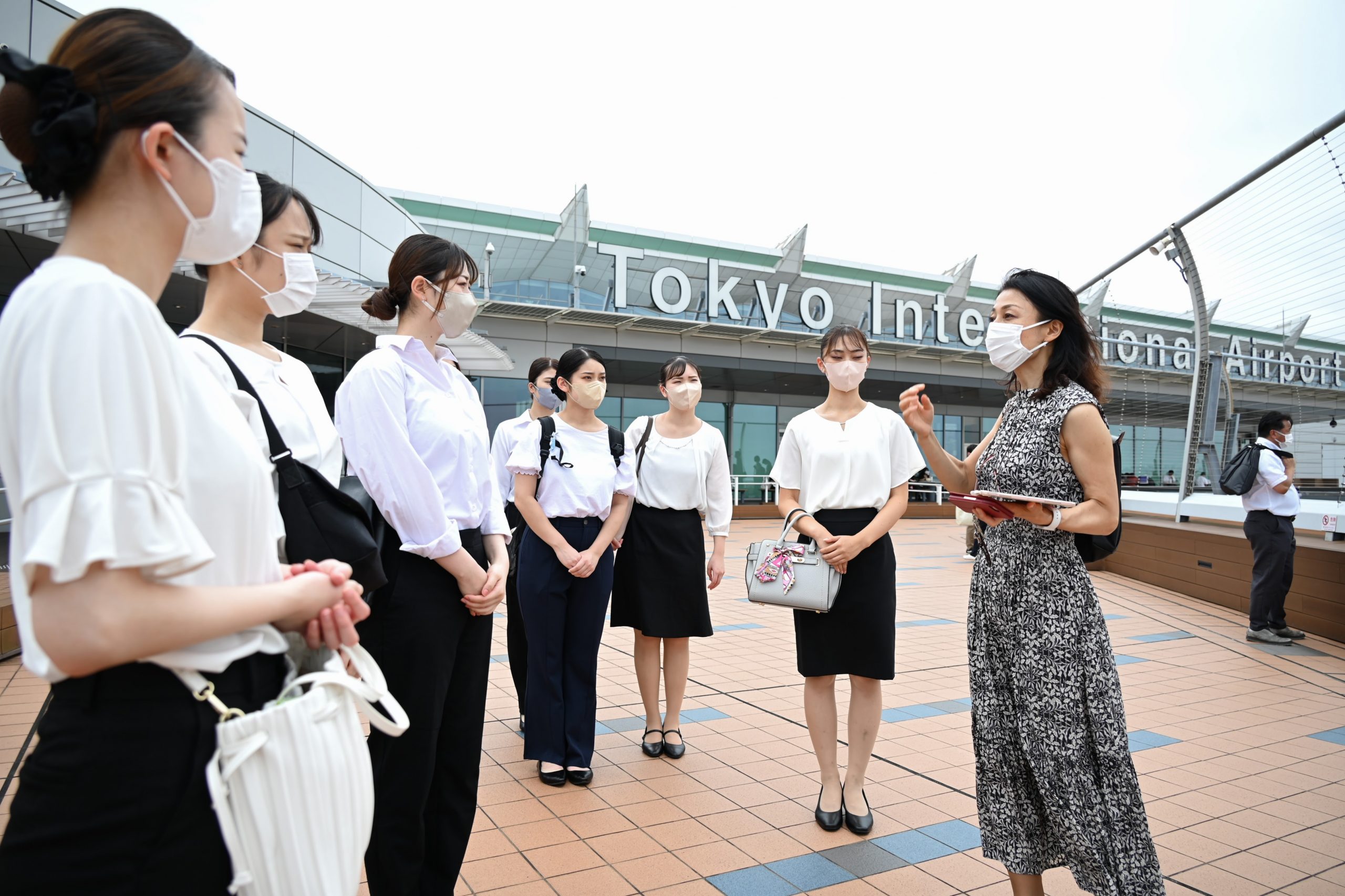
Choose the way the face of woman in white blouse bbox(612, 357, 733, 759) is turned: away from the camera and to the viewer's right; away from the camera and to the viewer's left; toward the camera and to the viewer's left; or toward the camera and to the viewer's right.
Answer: toward the camera and to the viewer's right

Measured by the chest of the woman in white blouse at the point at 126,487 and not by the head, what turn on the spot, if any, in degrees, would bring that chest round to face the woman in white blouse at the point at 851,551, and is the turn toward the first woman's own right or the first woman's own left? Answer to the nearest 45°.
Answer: approximately 45° to the first woman's own left

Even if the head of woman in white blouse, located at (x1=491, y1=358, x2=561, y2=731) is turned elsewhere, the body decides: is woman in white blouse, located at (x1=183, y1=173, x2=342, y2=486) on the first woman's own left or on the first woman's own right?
on the first woman's own right

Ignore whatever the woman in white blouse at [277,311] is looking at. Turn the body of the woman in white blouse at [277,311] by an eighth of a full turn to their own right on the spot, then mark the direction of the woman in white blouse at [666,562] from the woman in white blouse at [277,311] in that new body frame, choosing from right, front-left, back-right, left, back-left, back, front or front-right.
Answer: back-left

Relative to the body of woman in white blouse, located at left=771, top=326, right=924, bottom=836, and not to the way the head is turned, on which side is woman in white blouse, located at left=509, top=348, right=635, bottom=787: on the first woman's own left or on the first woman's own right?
on the first woman's own right

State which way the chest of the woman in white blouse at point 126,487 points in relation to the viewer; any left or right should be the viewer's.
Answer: facing to the right of the viewer

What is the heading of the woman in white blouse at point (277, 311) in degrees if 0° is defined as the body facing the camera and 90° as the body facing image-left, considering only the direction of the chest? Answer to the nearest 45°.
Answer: approximately 315°

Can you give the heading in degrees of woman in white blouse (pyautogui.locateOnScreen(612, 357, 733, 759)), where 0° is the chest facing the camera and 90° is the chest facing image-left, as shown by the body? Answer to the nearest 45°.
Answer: approximately 0°

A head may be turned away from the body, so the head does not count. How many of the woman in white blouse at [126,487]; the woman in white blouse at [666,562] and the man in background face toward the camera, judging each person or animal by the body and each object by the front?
1

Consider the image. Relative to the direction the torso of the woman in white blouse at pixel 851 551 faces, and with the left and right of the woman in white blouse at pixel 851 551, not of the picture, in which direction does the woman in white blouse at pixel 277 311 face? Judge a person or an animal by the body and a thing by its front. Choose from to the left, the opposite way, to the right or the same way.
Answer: to the left

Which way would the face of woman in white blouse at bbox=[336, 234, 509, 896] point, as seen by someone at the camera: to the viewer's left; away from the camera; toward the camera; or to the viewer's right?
to the viewer's right
